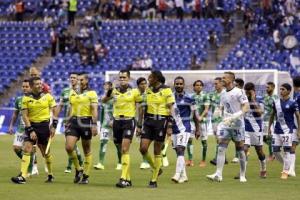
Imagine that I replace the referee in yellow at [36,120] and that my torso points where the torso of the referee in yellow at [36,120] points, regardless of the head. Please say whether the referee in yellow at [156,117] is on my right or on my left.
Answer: on my left

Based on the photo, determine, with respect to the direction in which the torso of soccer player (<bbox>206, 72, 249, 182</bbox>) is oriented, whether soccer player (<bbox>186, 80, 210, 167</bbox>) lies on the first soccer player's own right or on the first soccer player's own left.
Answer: on the first soccer player's own right

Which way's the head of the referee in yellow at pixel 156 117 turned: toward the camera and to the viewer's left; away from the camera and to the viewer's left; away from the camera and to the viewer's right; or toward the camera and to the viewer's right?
toward the camera and to the viewer's left

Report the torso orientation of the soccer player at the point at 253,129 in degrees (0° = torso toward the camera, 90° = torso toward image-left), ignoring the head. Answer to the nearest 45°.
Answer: approximately 45°

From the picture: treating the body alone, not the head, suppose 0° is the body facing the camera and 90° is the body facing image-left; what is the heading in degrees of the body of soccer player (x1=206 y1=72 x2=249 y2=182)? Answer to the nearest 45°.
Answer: approximately 45°

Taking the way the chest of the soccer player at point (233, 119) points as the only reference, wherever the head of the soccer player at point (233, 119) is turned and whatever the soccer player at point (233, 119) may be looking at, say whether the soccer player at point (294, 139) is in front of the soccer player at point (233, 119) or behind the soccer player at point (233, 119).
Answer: behind

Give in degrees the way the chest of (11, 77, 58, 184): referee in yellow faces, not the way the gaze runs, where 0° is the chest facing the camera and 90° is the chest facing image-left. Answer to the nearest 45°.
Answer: approximately 45°

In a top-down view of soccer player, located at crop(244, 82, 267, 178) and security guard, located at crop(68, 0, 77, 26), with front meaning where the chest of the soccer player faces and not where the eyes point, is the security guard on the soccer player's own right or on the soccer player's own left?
on the soccer player's own right

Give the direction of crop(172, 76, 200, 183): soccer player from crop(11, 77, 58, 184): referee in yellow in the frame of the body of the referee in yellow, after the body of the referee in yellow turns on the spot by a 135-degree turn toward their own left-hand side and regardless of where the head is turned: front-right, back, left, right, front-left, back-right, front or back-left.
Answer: front

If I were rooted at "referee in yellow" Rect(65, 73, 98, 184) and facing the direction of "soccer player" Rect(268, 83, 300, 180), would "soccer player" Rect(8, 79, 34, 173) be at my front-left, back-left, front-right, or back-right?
back-left
